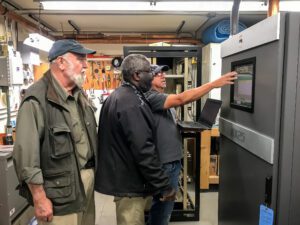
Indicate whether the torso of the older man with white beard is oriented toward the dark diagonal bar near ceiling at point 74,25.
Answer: no

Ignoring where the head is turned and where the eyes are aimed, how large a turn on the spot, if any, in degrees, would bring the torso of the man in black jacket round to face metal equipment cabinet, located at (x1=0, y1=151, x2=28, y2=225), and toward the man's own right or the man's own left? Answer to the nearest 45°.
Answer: approximately 135° to the man's own left

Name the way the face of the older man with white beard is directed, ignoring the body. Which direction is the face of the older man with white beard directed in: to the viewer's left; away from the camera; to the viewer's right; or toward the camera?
to the viewer's right

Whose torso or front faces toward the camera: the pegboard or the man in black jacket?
the pegboard

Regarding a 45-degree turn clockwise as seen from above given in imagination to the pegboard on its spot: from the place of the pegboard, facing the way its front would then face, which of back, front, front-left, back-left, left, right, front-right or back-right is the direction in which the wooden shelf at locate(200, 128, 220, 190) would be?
left

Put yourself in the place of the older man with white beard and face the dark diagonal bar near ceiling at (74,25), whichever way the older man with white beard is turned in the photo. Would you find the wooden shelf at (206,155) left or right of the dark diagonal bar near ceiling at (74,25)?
right

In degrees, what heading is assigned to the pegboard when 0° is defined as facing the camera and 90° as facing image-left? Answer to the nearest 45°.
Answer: approximately 0°

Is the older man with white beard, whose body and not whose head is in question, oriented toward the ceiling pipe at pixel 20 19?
no

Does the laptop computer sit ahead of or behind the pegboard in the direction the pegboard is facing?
ahead

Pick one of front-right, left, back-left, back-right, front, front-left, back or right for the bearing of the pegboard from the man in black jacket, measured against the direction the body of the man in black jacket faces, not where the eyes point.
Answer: left

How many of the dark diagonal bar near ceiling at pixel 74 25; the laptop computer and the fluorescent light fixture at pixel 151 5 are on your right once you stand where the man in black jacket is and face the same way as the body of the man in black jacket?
0

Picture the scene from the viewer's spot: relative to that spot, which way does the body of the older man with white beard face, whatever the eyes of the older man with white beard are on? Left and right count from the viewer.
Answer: facing the viewer and to the right of the viewer

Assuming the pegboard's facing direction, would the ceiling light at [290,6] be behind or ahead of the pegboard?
ahead

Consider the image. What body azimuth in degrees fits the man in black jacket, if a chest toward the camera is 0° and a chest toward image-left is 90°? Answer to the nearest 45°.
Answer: approximately 270°
